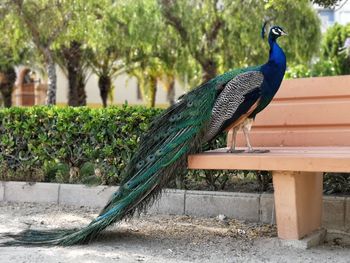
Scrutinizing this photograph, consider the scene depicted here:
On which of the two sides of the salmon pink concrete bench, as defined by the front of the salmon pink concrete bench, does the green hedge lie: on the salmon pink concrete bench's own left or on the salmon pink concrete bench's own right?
on the salmon pink concrete bench's own right

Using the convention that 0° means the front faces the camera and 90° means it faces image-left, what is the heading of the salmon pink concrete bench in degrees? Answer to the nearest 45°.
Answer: approximately 0°

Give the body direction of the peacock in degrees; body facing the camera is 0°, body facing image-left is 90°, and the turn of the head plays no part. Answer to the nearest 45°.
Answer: approximately 270°

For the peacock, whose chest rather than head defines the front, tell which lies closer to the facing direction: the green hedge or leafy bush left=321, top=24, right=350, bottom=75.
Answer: the leafy bush

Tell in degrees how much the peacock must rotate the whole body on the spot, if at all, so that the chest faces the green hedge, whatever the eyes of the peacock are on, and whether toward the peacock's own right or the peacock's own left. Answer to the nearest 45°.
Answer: approximately 135° to the peacock's own left
